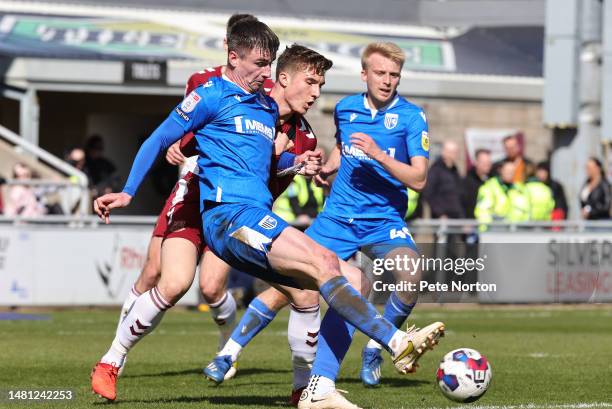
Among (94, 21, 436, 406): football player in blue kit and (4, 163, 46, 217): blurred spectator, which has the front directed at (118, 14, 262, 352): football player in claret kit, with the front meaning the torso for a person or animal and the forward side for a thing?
the blurred spectator

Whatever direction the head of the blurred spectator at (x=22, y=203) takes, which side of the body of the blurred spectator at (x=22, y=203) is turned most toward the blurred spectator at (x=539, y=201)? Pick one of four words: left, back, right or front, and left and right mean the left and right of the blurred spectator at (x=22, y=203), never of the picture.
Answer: left

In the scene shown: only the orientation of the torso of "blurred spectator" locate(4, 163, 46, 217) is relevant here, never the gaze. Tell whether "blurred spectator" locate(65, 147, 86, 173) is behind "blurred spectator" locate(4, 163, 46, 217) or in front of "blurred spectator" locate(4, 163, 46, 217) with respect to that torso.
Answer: behind

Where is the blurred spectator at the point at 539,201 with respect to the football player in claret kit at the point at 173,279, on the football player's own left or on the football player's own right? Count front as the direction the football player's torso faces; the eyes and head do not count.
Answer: on the football player's own left

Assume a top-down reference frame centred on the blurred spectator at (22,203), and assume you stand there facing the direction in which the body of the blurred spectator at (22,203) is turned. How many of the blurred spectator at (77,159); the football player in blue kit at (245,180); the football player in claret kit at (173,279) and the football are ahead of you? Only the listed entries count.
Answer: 3

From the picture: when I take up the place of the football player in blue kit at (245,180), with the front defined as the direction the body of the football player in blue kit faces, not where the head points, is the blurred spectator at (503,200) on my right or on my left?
on my left

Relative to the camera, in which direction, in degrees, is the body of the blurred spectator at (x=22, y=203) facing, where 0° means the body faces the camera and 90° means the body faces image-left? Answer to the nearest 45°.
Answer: approximately 0°

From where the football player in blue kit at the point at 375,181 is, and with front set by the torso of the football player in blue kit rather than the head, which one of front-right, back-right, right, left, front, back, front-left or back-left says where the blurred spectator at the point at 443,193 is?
back

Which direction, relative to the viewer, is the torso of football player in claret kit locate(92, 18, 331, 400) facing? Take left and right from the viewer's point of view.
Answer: facing to the right of the viewer

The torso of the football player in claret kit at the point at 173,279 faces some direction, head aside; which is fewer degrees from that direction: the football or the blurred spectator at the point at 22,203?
the football
